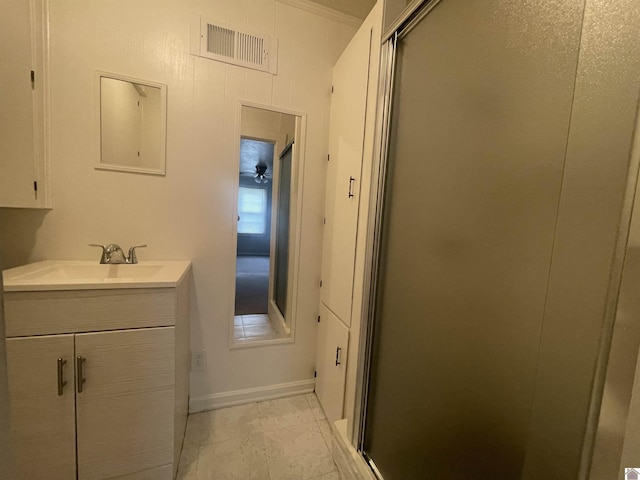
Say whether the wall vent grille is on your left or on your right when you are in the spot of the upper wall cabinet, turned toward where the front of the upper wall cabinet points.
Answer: on your left

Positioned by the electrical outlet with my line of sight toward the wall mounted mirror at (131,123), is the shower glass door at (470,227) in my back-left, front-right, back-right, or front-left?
back-left

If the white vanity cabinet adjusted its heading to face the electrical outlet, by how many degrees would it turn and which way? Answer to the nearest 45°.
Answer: approximately 135° to its left

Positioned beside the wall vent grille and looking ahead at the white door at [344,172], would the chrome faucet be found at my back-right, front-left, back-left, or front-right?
back-right

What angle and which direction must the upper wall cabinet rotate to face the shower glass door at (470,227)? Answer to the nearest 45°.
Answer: approximately 45° to its left

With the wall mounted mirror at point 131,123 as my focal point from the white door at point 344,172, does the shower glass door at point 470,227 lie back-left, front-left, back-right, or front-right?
back-left

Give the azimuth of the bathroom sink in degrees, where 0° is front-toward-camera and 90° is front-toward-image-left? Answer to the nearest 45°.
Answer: approximately 0°
